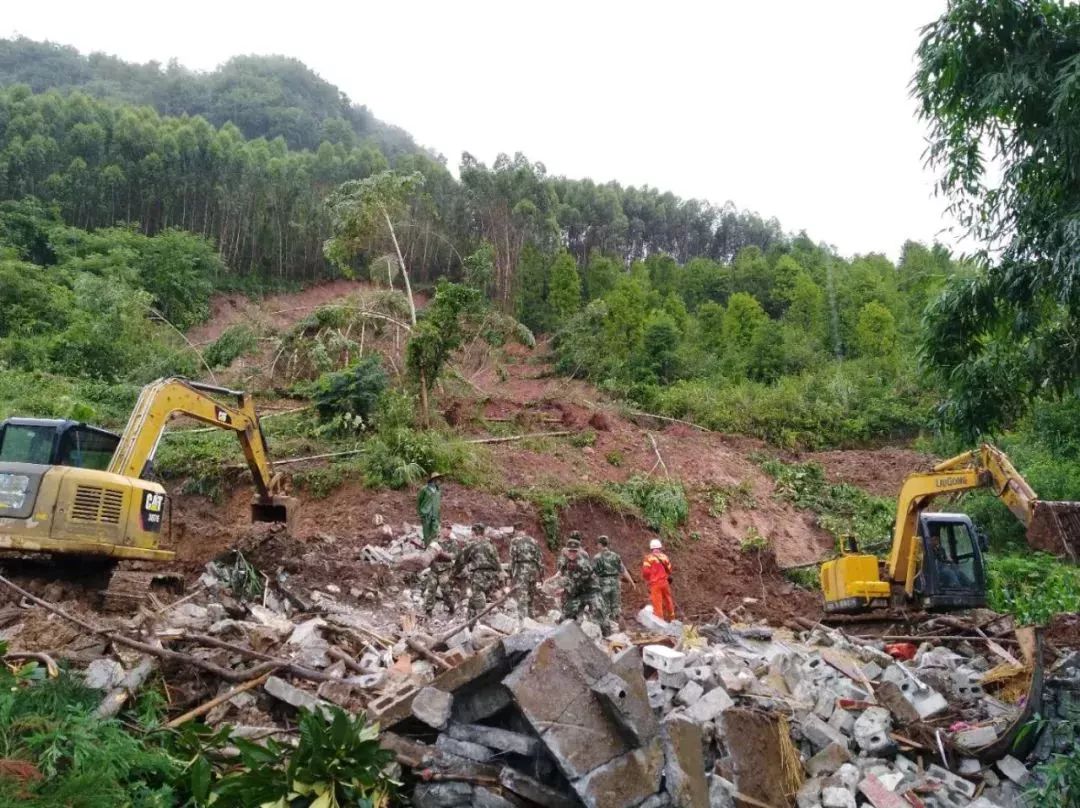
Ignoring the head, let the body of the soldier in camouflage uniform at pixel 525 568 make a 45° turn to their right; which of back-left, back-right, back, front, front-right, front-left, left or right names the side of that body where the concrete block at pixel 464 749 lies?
back-right

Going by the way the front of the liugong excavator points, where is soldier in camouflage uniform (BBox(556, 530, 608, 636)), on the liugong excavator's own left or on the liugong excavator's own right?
on the liugong excavator's own right

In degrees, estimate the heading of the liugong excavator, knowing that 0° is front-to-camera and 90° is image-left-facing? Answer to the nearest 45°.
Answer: approximately 315°

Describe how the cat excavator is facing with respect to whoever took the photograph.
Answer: facing away from the viewer and to the right of the viewer

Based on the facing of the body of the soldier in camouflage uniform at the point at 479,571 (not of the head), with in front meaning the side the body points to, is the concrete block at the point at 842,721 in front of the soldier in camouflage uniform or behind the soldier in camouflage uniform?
behind

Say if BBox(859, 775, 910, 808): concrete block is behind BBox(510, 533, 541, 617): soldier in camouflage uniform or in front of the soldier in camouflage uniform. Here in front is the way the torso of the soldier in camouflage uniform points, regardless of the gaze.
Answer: behind

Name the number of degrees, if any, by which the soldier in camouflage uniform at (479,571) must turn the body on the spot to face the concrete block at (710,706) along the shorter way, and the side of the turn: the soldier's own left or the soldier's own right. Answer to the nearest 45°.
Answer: approximately 180°

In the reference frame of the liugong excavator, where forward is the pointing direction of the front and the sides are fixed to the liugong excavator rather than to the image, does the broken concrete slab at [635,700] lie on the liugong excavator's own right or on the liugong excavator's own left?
on the liugong excavator's own right

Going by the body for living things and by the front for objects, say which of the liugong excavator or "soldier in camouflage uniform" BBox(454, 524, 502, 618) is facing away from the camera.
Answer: the soldier in camouflage uniform

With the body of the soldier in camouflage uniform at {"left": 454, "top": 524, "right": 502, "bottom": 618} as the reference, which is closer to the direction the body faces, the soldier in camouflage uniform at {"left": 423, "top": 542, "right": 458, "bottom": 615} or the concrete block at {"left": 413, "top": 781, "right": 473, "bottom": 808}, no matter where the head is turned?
the soldier in camouflage uniform

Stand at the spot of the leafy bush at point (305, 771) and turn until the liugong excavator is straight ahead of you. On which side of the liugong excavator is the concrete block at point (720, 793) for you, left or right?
right

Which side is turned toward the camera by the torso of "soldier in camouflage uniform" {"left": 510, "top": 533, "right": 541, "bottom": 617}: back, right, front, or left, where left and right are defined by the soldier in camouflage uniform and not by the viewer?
back

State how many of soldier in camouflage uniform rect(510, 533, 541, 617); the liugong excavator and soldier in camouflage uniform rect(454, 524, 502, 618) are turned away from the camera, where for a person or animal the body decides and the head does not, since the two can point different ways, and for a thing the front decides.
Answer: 2

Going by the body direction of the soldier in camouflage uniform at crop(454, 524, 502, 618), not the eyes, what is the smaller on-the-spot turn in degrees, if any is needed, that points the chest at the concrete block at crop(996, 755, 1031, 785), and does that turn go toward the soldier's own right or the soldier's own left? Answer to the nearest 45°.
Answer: approximately 135° to the soldier's own right

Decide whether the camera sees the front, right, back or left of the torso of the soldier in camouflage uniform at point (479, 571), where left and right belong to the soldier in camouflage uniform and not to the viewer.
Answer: back

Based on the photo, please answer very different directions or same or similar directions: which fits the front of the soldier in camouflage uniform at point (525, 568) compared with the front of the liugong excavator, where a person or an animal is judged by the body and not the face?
very different directions

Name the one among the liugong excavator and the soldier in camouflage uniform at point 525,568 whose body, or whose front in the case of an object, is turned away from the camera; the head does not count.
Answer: the soldier in camouflage uniform
